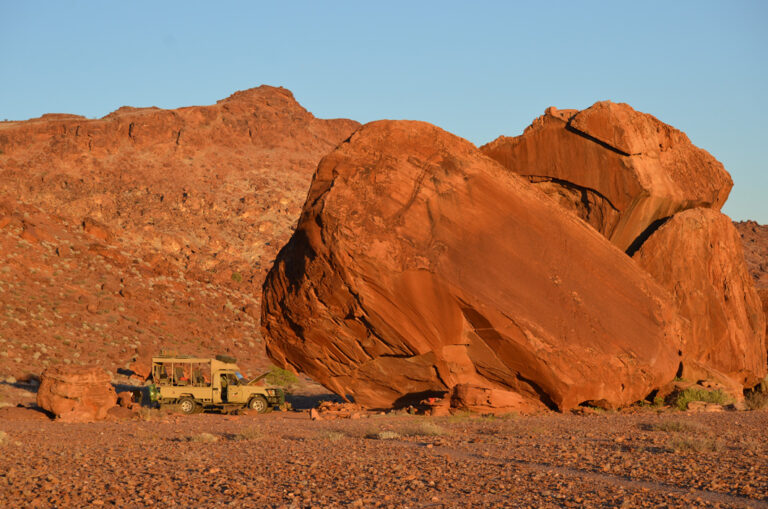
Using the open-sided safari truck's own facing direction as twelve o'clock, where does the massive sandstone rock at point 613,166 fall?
The massive sandstone rock is roughly at 11 o'clock from the open-sided safari truck.

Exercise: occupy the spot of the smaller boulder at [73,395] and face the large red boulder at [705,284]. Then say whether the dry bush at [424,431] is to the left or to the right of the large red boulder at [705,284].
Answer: right

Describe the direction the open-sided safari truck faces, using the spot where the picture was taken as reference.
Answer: facing to the right of the viewer

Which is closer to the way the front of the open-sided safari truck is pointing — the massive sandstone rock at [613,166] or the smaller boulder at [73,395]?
the massive sandstone rock

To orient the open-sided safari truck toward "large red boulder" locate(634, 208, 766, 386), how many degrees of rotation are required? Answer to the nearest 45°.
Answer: approximately 45° to its right

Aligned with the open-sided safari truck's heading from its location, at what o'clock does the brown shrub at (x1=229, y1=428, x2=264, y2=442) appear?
The brown shrub is roughly at 3 o'clock from the open-sided safari truck.

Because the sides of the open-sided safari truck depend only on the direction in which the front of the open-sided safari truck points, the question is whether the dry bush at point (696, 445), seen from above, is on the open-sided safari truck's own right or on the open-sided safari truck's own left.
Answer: on the open-sided safari truck's own right
